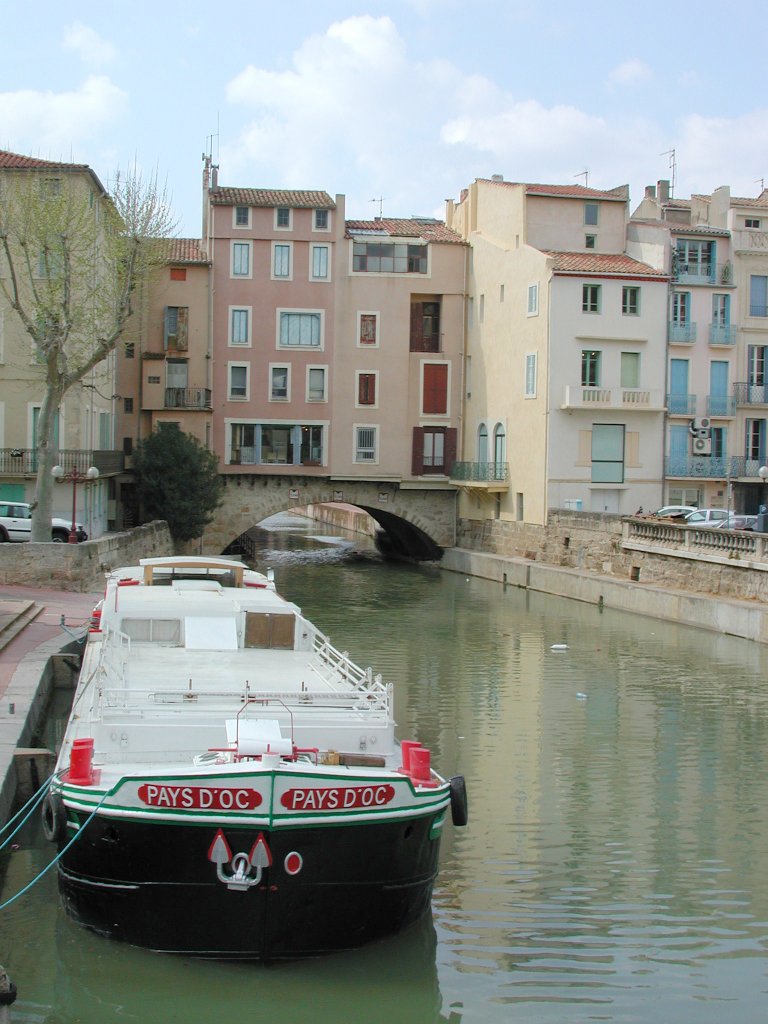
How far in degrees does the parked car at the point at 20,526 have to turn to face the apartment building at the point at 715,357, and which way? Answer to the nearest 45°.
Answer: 0° — it already faces it

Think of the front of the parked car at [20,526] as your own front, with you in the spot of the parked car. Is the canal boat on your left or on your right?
on your right

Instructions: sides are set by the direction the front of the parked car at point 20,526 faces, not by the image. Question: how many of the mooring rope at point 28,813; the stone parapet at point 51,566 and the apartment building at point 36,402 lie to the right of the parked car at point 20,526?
2

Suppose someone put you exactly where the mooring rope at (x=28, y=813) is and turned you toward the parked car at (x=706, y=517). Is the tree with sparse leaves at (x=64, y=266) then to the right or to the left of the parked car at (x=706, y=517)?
left

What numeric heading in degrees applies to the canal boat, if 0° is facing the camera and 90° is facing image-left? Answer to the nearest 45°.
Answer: approximately 0°

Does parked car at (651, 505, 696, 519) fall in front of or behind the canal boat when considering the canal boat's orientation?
behind

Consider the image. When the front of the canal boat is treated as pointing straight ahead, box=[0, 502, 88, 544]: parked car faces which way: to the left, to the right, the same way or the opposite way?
to the left

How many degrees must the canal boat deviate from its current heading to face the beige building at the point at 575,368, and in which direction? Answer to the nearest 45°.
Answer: approximately 180°

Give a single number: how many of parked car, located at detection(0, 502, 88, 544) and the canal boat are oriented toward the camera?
1

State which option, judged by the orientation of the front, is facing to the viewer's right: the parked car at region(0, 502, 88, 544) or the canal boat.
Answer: the parked car

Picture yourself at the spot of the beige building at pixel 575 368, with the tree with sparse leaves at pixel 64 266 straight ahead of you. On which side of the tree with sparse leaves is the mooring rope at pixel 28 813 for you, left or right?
left

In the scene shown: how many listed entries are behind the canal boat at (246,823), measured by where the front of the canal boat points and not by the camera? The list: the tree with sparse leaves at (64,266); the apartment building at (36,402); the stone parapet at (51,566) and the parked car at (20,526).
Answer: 4

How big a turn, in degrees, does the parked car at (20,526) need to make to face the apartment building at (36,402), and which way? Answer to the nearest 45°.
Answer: approximately 90° to its left

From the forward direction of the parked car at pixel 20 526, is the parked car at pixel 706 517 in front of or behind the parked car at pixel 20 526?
in front

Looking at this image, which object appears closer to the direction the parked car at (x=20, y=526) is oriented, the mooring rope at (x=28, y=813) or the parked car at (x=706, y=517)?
the parked car

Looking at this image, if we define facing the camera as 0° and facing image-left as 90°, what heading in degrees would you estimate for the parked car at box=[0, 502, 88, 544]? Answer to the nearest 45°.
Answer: approximately 270°
